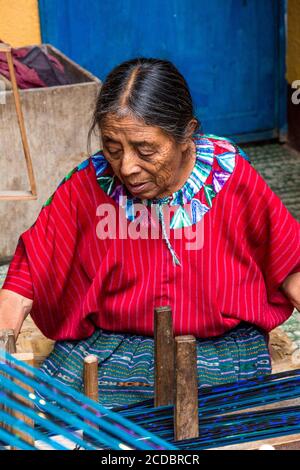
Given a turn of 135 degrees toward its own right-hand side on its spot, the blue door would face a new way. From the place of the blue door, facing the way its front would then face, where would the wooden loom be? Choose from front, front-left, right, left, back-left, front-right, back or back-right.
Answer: back-left

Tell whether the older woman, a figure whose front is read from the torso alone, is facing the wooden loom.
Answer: yes

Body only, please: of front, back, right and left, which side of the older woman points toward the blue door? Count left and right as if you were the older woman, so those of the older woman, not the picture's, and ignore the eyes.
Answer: back

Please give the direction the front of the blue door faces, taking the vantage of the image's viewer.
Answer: facing the viewer

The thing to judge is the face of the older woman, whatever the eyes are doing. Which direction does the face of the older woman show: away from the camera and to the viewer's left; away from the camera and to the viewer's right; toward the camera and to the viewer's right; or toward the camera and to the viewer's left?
toward the camera and to the viewer's left

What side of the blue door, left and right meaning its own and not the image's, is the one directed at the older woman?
front

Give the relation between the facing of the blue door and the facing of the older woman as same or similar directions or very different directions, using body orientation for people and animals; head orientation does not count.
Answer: same or similar directions

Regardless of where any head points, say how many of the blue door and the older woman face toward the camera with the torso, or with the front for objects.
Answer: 2
